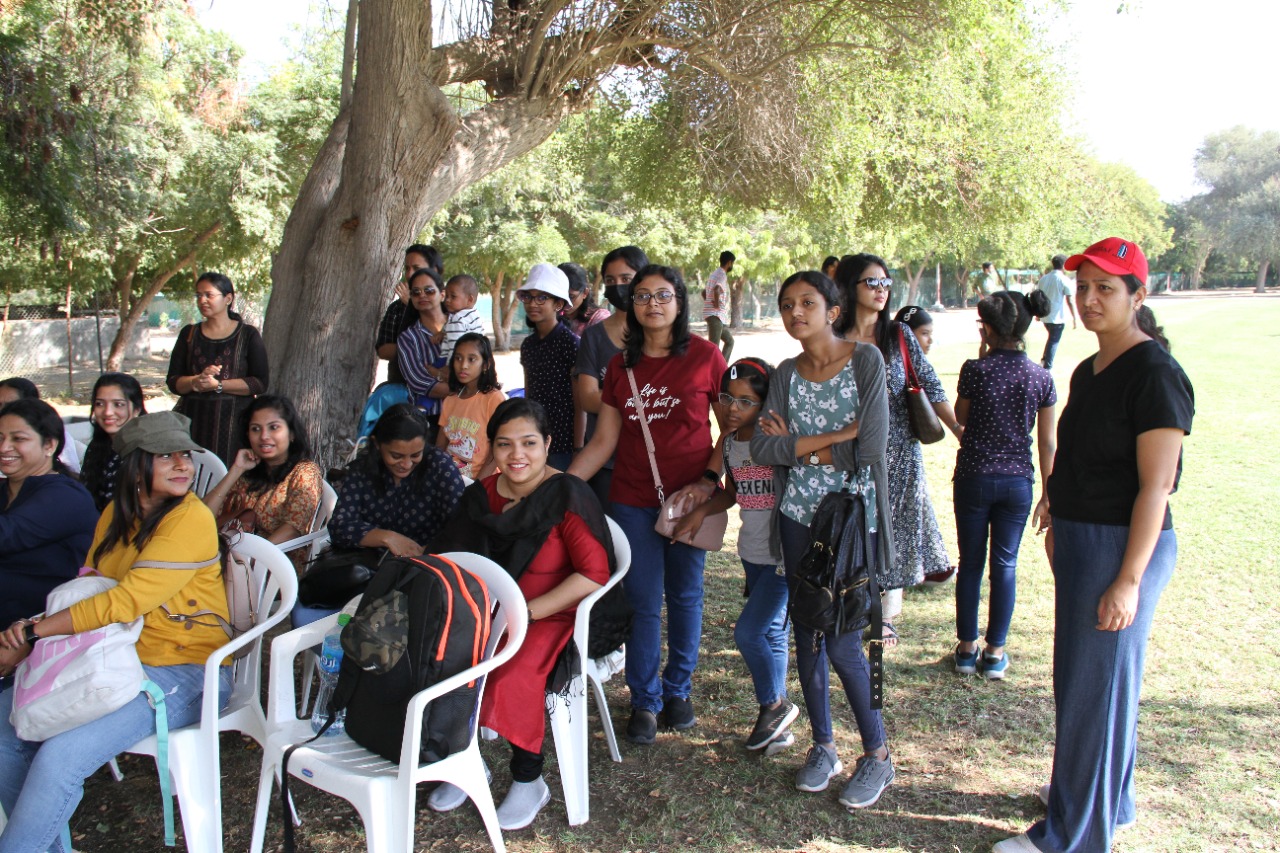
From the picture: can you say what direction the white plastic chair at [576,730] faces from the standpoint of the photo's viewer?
facing the viewer and to the left of the viewer

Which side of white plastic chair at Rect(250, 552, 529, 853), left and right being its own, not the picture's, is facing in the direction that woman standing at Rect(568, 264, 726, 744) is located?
back

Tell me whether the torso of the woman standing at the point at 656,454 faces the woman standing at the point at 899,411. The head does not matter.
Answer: no

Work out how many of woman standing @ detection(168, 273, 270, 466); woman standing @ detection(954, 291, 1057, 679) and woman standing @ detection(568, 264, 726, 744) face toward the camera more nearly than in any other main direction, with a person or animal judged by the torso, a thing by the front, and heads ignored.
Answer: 2

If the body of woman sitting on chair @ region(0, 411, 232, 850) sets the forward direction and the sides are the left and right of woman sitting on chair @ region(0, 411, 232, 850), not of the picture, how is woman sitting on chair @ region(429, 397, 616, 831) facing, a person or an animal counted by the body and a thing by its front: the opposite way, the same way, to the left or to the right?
the same way

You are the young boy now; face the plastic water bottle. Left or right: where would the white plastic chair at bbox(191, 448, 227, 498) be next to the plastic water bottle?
right

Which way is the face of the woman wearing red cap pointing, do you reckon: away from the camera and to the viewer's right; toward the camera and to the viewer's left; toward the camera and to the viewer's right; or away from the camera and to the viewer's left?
toward the camera and to the viewer's left

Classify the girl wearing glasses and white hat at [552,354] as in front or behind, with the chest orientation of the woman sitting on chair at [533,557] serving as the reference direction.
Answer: behind

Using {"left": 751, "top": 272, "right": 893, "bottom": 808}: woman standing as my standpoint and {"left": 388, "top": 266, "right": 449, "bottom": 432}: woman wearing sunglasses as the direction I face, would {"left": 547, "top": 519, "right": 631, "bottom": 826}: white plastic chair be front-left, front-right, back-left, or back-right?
front-left

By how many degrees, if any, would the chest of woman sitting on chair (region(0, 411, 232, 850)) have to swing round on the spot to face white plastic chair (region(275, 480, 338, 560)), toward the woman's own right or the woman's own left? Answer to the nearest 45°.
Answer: approximately 180°

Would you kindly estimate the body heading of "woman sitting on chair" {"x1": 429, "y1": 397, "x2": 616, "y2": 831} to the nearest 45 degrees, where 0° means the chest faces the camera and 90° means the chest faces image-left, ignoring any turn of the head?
approximately 45°

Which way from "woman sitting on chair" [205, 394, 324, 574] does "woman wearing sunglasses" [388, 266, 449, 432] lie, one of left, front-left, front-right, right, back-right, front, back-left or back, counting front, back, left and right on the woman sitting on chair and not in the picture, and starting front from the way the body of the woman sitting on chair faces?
back

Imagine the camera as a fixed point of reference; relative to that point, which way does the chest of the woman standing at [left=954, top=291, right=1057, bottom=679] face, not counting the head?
away from the camera

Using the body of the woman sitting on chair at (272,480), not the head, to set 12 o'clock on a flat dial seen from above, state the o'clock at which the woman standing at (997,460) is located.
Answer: The woman standing is roughly at 8 o'clock from the woman sitting on chair.

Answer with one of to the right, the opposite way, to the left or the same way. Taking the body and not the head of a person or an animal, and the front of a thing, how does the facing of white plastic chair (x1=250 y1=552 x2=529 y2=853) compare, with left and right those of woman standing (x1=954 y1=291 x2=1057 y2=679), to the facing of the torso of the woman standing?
the opposite way

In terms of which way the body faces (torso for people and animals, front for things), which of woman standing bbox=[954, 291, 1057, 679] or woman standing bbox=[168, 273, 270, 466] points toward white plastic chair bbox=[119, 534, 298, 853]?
woman standing bbox=[168, 273, 270, 466]

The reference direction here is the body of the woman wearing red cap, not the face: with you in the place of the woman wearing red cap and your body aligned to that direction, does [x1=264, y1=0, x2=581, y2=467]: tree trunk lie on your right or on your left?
on your right

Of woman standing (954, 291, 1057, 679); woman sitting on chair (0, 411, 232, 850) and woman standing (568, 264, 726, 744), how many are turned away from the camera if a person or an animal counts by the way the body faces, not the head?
1

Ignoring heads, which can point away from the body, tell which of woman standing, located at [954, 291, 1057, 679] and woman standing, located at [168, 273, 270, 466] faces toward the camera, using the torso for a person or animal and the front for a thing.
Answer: woman standing, located at [168, 273, 270, 466]

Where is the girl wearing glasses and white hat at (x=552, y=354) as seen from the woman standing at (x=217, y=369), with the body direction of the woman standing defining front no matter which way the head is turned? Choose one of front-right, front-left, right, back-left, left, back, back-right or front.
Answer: front-left
